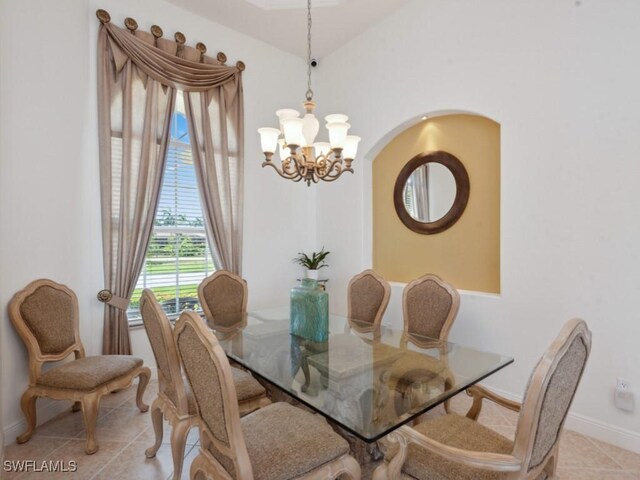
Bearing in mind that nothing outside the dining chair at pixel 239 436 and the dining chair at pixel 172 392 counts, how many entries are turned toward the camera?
0

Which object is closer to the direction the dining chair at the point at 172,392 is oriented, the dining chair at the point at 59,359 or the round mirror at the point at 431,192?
the round mirror

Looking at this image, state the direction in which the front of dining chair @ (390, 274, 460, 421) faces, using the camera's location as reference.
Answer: facing the viewer and to the left of the viewer

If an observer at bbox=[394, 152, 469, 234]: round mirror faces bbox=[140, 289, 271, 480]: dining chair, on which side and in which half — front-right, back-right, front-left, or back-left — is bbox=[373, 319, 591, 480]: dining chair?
front-left

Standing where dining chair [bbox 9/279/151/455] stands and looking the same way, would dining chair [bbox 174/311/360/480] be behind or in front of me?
in front

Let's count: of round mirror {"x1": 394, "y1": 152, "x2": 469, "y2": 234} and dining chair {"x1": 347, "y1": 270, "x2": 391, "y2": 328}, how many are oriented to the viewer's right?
0

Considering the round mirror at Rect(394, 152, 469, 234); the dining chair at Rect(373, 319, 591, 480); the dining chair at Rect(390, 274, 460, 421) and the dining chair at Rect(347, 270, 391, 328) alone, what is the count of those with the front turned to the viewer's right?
0

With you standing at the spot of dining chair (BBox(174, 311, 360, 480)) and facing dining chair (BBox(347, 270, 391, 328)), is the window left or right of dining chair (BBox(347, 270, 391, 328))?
left

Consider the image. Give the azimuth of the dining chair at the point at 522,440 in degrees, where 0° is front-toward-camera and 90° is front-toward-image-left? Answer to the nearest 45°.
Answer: approximately 135°

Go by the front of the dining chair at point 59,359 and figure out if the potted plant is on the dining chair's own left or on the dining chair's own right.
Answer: on the dining chair's own left

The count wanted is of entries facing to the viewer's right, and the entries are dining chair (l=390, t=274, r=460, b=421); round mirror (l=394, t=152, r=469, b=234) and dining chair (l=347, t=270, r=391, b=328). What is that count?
0

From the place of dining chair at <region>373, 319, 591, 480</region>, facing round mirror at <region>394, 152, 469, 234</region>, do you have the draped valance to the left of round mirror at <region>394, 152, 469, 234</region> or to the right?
left

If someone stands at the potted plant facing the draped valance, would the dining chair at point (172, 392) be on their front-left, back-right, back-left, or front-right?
front-left

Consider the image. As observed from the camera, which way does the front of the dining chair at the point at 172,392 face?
facing away from the viewer and to the right of the viewer

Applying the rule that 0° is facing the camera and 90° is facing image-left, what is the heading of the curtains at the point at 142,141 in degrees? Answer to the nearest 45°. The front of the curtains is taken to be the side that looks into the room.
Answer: approximately 315°

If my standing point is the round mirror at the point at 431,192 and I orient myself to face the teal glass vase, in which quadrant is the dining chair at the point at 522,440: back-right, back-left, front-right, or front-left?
front-left

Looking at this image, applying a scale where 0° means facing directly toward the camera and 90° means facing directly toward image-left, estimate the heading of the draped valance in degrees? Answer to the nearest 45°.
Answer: approximately 315°
